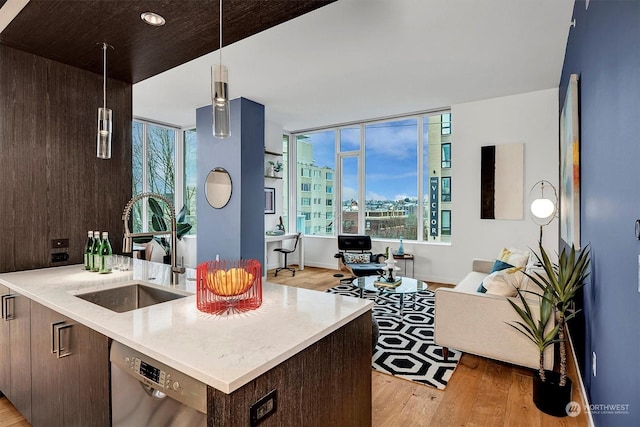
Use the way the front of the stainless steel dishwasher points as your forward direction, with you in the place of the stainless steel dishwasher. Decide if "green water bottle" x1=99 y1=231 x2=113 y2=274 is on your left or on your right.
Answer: on your right

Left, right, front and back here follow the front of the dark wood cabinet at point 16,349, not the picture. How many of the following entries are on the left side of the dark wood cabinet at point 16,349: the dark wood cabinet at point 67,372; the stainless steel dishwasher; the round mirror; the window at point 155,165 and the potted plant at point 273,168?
2

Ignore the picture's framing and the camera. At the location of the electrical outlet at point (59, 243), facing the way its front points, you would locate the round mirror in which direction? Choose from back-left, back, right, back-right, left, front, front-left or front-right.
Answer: back-left

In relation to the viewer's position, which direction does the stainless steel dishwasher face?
facing the viewer and to the left of the viewer

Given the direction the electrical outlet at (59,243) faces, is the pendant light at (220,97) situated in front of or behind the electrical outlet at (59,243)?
in front

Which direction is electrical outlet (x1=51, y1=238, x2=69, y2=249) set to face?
toward the camera

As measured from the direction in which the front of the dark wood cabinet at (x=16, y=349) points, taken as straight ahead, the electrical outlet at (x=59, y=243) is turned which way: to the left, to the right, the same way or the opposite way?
to the left

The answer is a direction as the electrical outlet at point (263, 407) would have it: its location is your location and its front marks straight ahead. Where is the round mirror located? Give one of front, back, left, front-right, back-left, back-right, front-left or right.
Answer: back-left

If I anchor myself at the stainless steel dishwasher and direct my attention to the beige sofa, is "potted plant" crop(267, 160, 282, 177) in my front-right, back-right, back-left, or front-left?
front-left

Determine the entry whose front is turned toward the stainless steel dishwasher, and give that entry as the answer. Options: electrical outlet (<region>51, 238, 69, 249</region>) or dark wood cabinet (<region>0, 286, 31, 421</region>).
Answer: the electrical outlet

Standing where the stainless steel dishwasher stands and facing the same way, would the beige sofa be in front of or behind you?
behind

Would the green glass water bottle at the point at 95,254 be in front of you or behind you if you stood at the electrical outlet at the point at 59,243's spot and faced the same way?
in front
